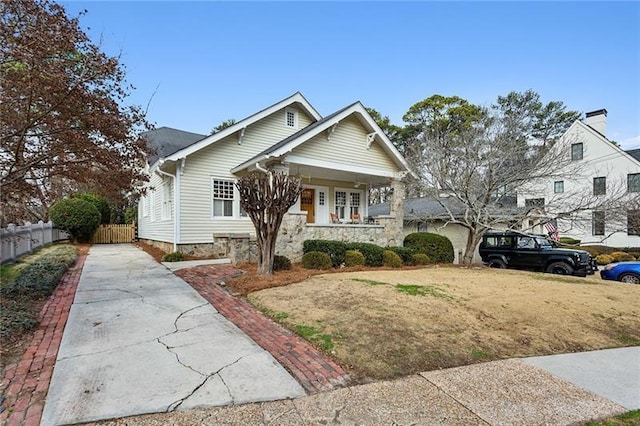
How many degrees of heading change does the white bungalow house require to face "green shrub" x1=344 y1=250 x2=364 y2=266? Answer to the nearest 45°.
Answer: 0° — it already faces it

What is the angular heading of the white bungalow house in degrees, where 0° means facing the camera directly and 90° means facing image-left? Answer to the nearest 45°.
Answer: approximately 315°

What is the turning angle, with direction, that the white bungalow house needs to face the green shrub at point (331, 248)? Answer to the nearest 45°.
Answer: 0° — it already faces it

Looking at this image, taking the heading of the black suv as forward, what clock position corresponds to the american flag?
The american flag is roughly at 8 o'clock from the black suv.

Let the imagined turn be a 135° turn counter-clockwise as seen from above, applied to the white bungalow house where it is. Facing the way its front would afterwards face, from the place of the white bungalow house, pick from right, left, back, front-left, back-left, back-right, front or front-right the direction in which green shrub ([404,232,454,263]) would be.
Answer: right

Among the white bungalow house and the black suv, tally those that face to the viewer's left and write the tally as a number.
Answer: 0

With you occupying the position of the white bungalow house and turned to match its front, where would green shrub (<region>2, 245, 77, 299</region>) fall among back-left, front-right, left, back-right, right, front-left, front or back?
right

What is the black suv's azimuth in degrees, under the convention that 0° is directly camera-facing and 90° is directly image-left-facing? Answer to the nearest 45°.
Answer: approximately 315°

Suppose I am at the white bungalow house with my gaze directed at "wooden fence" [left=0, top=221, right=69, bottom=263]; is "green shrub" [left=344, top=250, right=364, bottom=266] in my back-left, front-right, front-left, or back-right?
back-left
